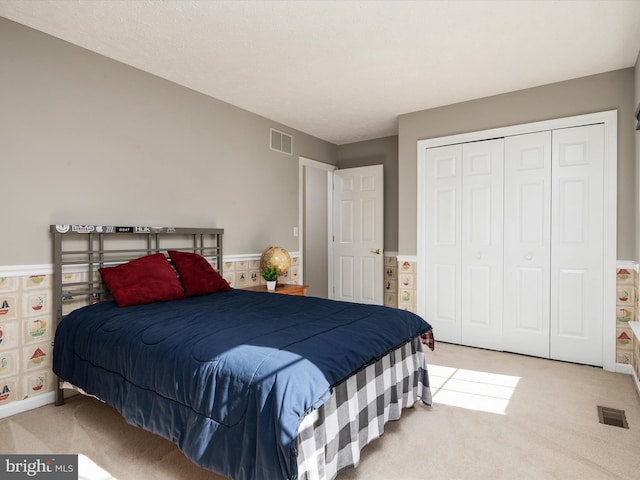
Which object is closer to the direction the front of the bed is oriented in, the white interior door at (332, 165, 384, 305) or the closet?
the closet

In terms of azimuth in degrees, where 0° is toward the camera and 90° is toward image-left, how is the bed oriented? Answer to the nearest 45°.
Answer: approximately 315°

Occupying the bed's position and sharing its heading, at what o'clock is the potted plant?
The potted plant is roughly at 8 o'clock from the bed.

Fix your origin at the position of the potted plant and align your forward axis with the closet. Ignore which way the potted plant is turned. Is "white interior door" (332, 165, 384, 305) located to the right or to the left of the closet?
left

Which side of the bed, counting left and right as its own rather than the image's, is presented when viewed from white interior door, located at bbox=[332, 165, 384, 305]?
left
